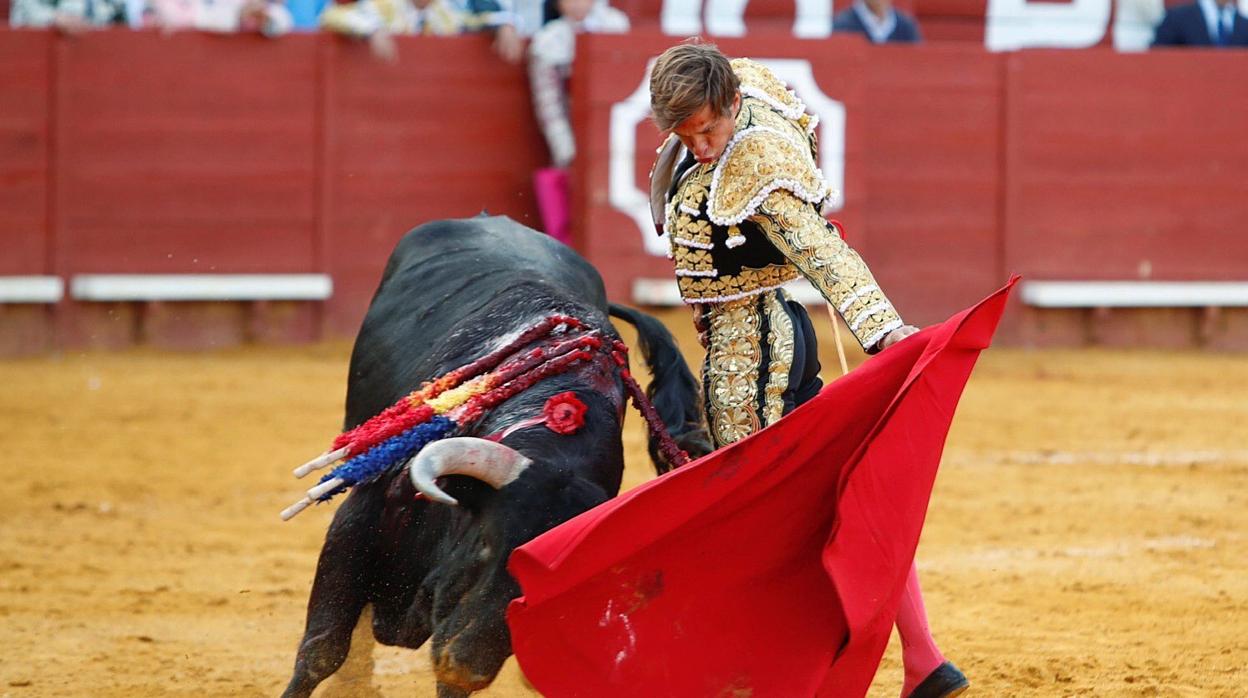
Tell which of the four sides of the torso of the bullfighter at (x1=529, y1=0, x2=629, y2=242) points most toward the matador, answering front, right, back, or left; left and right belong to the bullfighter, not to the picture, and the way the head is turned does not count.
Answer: front

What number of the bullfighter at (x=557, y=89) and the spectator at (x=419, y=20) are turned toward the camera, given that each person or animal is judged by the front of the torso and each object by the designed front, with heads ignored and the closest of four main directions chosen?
2

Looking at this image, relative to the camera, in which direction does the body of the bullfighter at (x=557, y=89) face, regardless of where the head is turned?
toward the camera

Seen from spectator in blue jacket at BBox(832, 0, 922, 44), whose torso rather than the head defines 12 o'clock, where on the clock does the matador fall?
The matador is roughly at 12 o'clock from the spectator in blue jacket.

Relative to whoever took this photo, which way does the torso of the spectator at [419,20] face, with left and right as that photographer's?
facing the viewer

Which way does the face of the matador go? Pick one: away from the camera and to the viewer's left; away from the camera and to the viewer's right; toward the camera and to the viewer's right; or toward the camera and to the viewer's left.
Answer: toward the camera and to the viewer's left

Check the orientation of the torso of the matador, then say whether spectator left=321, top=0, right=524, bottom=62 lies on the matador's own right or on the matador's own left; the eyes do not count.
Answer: on the matador's own right
